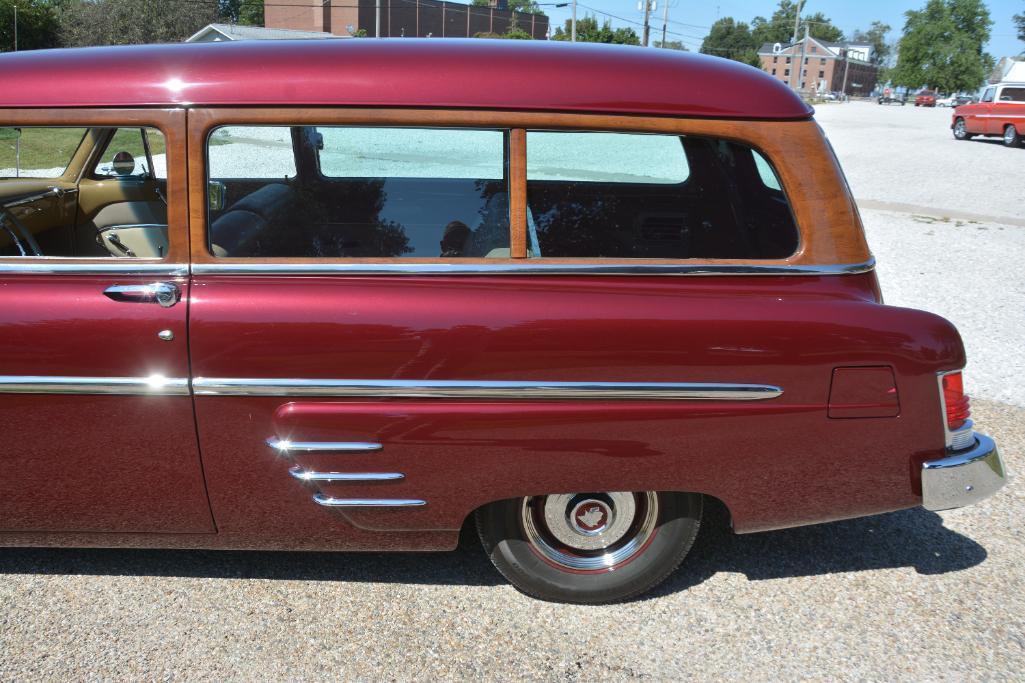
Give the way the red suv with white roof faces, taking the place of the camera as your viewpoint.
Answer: facing away from the viewer and to the left of the viewer

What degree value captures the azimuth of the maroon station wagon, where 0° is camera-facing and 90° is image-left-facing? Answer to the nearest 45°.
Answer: approximately 90°

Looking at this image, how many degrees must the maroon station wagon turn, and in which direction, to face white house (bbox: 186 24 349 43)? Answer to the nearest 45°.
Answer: approximately 90° to its right
